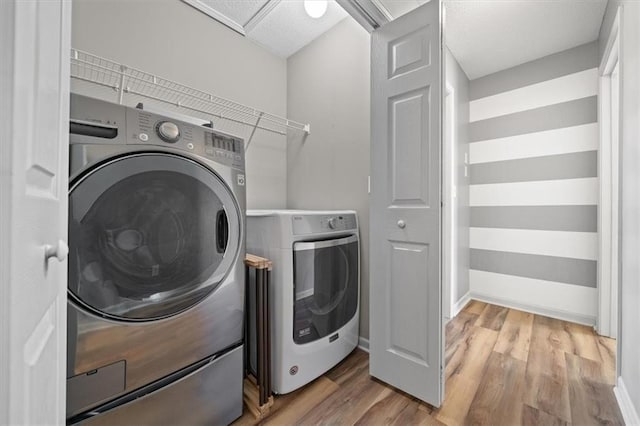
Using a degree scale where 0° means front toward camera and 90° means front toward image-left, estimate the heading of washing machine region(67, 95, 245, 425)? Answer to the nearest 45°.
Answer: approximately 315°

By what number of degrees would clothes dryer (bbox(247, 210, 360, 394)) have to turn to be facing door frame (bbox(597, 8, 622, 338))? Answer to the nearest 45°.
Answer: approximately 45° to its left

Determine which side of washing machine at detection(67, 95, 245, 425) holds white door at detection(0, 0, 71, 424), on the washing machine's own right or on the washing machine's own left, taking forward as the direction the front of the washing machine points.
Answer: on the washing machine's own right

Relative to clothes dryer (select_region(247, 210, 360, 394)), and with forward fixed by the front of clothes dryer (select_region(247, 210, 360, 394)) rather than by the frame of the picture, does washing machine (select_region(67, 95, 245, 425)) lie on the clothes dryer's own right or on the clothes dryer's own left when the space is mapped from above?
on the clothes dryer's own right

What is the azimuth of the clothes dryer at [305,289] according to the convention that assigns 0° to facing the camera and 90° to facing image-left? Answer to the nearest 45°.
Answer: approximately 315°

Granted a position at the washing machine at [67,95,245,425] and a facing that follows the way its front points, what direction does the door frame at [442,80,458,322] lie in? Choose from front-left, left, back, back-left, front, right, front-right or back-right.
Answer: front-left

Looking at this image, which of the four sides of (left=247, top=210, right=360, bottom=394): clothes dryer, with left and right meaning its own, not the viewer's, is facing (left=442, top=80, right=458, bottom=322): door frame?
left
